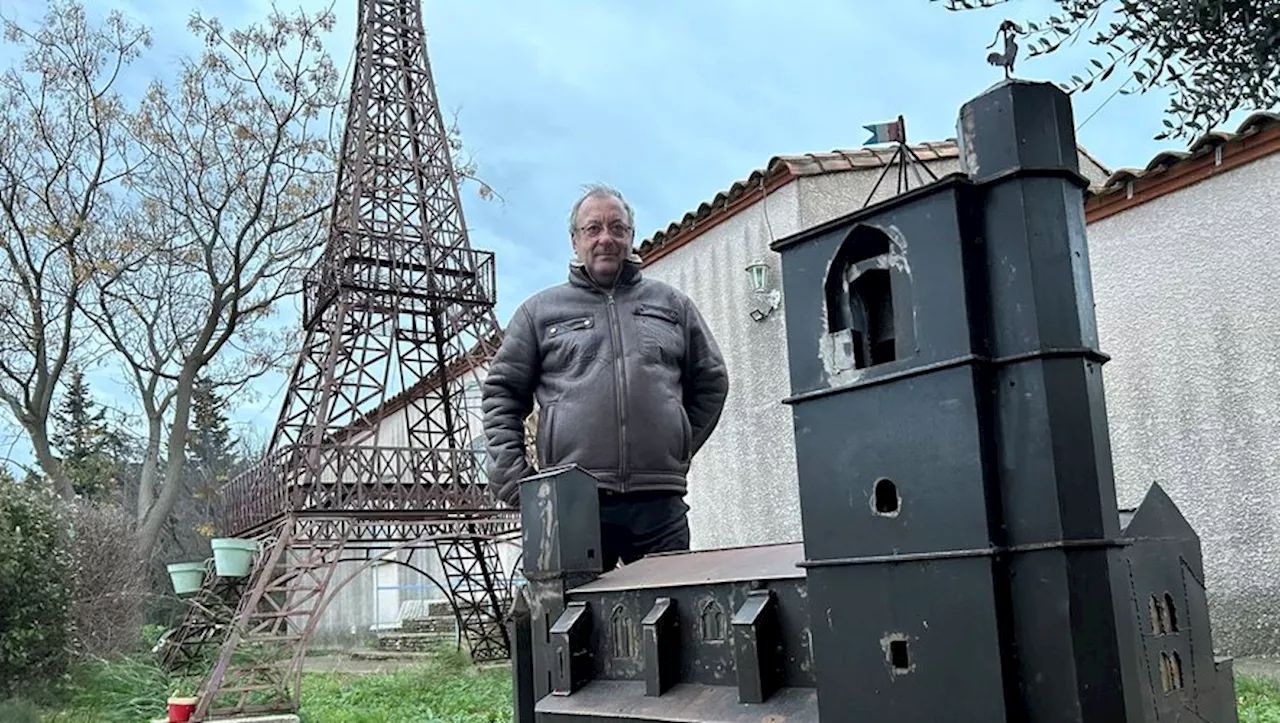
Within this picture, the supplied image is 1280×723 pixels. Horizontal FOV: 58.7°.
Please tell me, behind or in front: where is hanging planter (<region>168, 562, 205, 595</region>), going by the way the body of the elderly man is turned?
behind

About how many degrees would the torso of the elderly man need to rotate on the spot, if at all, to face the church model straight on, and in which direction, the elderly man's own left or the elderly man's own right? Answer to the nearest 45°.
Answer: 0° — they already face it

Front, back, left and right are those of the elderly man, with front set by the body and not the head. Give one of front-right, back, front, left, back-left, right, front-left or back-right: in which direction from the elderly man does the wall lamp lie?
back

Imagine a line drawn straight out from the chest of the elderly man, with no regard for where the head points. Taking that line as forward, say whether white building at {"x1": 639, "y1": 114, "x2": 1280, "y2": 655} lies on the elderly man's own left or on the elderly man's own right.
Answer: on the elderly man's own left

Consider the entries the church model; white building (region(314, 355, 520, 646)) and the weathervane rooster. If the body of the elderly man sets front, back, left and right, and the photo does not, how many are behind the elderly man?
1

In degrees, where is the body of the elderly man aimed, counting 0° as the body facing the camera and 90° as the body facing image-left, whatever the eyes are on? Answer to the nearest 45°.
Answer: approximately 0°

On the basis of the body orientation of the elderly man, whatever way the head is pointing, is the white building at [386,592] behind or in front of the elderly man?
behind

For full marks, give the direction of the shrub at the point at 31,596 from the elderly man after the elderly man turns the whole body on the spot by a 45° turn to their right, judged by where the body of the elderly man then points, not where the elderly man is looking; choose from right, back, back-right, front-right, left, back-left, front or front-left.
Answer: right
